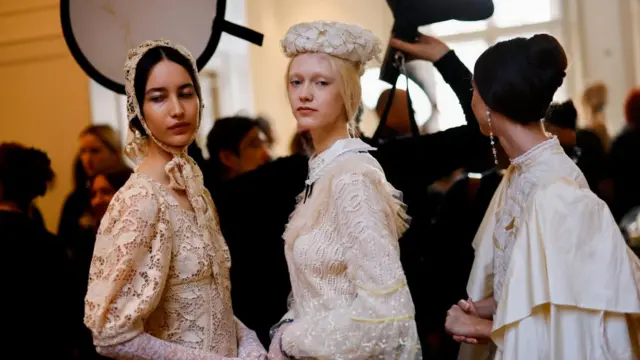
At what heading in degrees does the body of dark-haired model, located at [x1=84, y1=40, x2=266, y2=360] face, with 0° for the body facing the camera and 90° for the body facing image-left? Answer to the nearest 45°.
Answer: approximately 315°

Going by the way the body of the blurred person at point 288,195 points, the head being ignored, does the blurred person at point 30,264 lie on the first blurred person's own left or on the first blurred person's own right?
on the first blurred person's own right

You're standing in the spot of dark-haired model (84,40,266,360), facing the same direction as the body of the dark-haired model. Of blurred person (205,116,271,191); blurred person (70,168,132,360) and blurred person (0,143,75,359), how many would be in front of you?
0

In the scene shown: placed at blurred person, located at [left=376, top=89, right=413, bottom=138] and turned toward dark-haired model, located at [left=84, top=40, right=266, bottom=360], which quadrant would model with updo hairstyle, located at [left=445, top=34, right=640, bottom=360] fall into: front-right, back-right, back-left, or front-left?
front-left

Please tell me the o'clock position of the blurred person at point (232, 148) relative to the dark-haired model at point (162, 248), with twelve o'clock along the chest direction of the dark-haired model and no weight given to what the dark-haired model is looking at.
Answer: The blurred person is roughly at 8 o'clock from the dark-haired model.

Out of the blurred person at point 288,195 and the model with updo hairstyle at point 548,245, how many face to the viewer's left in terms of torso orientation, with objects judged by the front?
1

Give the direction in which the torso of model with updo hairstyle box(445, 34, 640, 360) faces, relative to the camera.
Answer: to the viewer's left

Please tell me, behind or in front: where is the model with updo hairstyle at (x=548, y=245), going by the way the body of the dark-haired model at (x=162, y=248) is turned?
in front

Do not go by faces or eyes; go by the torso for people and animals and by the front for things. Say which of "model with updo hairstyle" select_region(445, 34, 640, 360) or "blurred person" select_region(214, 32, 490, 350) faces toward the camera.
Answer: the blurred person

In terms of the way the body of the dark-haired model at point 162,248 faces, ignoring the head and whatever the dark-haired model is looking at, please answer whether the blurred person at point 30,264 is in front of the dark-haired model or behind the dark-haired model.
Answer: behind
